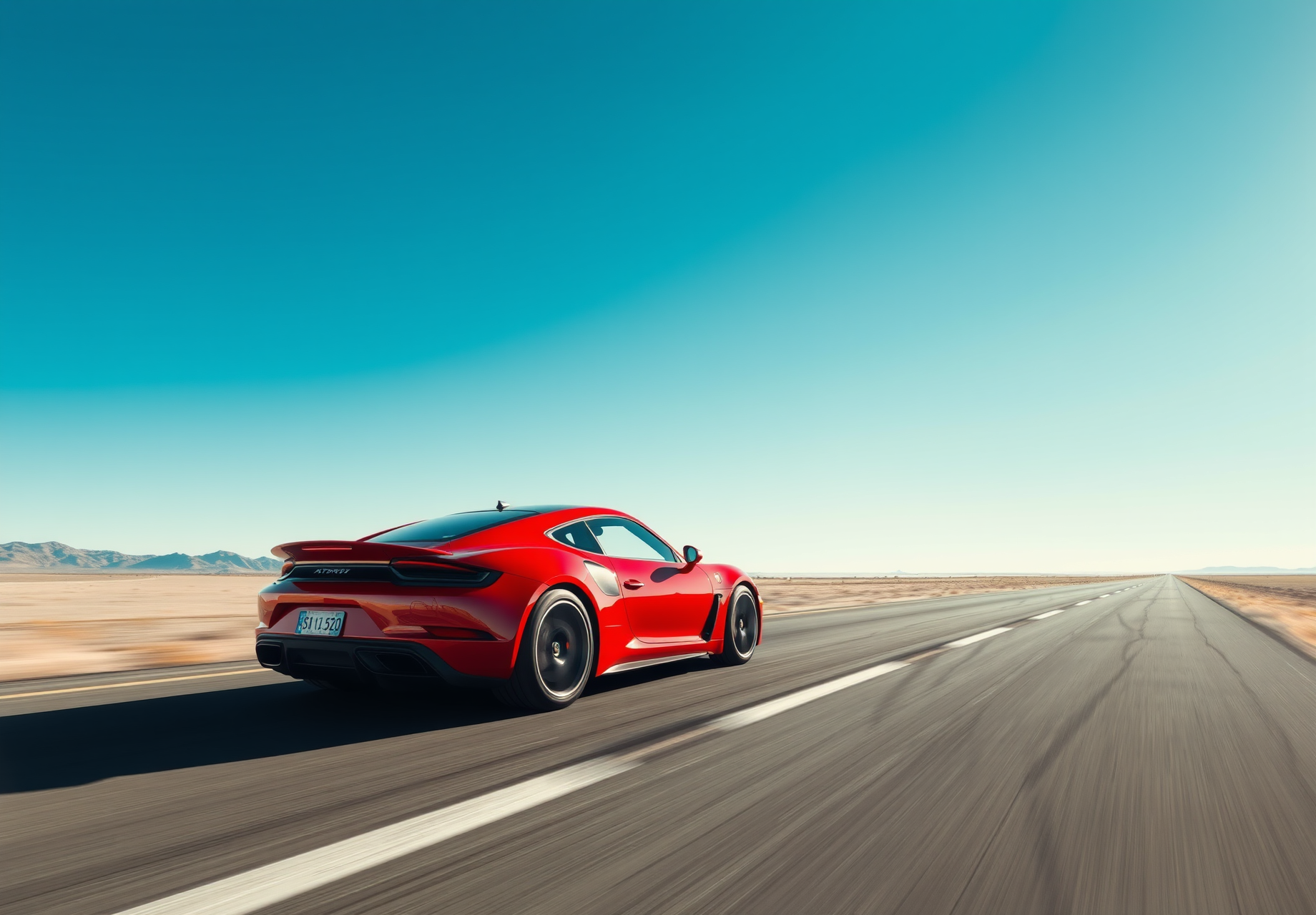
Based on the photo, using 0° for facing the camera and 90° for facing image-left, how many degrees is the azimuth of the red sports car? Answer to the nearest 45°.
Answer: approximately 225°
